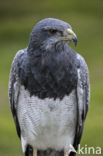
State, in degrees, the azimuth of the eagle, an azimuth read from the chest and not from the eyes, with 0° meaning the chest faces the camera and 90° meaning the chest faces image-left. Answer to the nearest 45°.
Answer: approximately 0°
